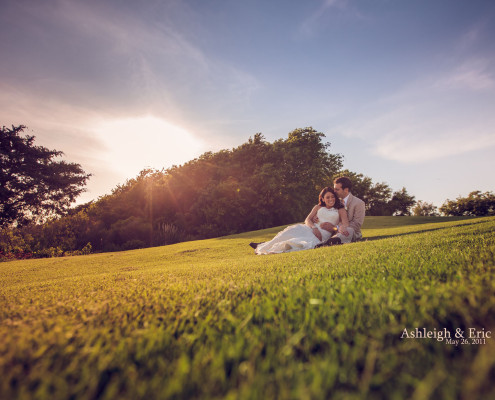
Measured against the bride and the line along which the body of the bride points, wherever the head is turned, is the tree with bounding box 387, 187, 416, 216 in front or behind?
behind

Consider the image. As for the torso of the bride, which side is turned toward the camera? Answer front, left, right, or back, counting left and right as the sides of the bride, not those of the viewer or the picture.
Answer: front

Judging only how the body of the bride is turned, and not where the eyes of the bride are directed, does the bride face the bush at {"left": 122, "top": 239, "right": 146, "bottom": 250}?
no

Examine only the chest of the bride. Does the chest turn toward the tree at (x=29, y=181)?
no

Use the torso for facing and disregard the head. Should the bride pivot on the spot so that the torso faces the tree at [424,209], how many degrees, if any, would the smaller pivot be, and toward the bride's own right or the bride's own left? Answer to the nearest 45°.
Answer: approximately 135° to the bride's own left
